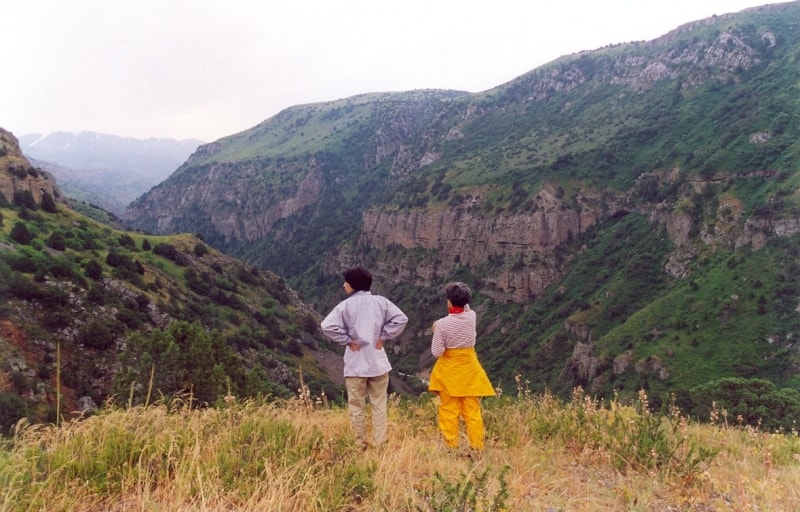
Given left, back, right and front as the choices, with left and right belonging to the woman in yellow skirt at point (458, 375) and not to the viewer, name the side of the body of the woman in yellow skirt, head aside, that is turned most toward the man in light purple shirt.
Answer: left

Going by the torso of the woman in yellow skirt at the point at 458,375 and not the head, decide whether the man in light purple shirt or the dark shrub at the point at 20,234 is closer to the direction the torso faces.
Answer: the dark shrub

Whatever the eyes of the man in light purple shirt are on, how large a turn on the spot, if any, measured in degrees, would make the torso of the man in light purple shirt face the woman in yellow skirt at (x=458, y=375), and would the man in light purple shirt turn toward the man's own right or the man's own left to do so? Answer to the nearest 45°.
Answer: approximately 90° to the man's own right

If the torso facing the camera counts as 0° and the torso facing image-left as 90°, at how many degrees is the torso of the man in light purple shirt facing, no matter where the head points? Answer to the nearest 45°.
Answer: approximately 180°

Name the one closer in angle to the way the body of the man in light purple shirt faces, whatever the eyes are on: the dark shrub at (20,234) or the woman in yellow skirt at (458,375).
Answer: the dark shrub

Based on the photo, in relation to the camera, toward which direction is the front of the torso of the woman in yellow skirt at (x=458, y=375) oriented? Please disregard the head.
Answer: away from the camera

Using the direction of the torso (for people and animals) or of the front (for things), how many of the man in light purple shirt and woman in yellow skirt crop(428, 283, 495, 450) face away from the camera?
2
